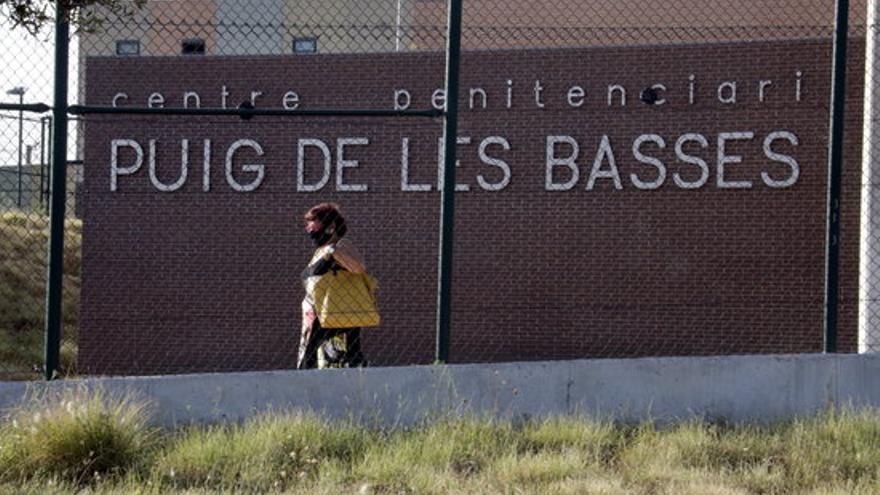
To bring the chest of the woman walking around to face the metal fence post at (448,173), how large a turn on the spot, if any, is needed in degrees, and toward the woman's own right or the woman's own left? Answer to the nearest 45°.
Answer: approximately 135° to the woman's own left

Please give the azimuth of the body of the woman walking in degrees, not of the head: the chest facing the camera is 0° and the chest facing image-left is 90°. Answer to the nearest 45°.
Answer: approximately 90°

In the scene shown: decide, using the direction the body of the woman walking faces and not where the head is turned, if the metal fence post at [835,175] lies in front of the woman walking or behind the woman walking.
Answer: behind

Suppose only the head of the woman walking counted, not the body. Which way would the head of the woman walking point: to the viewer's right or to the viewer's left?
to the viewer's left

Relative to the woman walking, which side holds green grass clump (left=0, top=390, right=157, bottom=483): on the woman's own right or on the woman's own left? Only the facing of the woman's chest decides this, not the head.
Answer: on the woman's own left

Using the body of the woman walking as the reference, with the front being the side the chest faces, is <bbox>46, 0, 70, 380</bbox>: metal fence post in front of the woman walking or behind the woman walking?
in front
